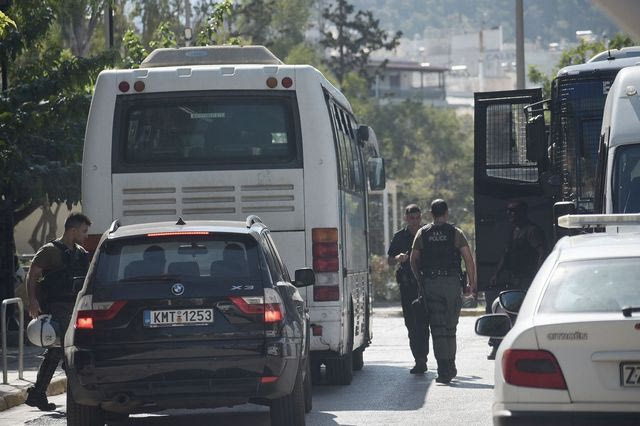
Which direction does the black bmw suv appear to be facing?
away from the camera

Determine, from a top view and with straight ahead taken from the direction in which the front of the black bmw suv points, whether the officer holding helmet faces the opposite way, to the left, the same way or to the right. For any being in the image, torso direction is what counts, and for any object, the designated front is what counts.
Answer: to the right

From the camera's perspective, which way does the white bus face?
away from the camera

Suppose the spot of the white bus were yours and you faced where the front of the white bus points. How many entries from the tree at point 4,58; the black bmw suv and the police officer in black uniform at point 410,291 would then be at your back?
1

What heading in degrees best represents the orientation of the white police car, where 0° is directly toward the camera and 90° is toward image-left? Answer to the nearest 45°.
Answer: approximately 180°

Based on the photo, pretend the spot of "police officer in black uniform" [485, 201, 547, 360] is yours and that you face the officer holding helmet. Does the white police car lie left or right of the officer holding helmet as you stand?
left

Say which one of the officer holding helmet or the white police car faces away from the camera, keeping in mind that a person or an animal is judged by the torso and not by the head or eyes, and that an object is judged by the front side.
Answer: the white police car

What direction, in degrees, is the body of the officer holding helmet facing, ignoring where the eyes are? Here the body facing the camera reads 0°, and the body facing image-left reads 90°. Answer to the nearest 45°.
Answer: approximately 270°
